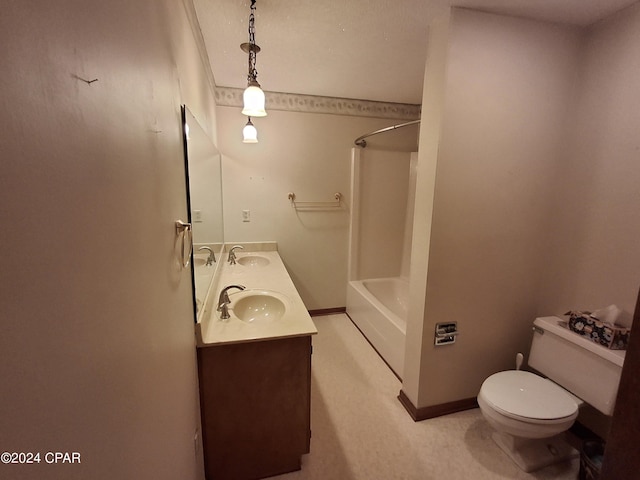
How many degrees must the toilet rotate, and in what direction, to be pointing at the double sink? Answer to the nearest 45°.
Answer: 0° — it already faces it

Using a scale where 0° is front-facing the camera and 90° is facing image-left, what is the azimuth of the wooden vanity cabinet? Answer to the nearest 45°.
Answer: approximately 270°

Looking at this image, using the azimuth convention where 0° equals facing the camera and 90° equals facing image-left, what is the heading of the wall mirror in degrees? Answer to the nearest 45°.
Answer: approximately 270°

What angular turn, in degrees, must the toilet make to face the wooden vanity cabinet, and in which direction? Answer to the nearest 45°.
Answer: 0° — it already faces it

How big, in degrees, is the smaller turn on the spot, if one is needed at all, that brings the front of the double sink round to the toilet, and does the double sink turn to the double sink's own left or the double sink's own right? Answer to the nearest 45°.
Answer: approximately 45° to the double sink's own right

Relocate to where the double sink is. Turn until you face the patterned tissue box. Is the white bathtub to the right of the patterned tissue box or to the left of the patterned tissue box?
left

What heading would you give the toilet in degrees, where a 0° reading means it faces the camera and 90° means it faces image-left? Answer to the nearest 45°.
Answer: approximately 45°

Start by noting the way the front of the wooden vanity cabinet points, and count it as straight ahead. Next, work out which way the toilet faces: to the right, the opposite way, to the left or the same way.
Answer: the opposite way
